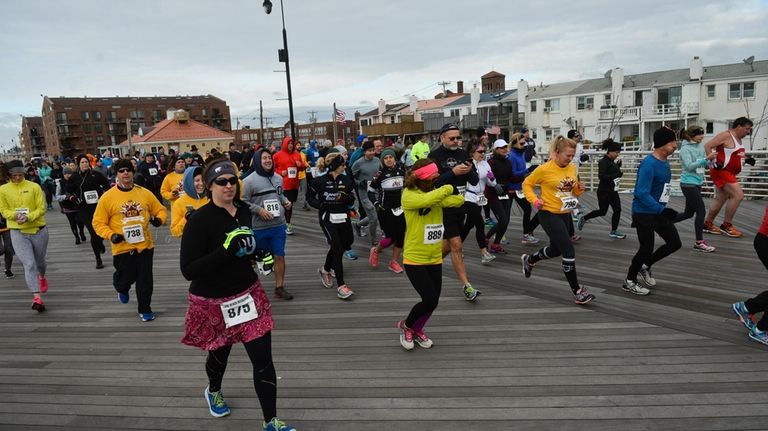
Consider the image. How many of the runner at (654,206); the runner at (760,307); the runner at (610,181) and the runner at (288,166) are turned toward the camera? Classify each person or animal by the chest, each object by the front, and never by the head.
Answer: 1

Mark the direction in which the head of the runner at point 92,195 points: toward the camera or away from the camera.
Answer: toward the camera

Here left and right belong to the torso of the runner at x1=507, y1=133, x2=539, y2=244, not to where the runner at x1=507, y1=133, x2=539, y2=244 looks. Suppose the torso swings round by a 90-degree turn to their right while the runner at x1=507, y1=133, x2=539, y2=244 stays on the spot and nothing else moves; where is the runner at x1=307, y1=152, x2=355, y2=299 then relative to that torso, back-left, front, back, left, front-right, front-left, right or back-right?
front

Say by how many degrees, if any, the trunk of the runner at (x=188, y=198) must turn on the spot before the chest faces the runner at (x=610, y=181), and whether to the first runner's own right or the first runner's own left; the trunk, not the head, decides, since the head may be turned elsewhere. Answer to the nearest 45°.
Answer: approximately 45° to the first runner's own left

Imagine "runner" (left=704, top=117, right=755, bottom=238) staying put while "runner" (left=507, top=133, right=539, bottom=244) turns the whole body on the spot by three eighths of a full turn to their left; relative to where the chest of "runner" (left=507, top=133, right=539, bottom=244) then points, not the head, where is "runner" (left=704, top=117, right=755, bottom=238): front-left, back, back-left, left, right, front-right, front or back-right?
right

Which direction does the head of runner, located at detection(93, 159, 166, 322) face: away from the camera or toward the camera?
toward the camera

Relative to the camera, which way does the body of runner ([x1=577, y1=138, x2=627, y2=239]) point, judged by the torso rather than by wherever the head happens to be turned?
to the viewer's right

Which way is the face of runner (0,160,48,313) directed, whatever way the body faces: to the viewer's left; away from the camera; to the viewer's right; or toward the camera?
toward the camera

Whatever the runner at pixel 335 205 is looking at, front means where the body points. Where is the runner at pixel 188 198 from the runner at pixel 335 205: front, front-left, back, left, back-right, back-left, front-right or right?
right

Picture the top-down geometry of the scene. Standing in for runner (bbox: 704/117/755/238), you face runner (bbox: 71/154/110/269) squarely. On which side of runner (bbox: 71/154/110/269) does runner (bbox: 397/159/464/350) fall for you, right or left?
left

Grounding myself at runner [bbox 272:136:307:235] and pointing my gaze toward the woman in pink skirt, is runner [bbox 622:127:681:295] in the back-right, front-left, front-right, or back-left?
front-left

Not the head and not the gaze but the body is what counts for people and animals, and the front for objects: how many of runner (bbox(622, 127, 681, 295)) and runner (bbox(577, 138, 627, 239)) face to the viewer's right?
2

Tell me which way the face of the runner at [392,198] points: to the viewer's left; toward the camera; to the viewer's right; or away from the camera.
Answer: toward the camera
